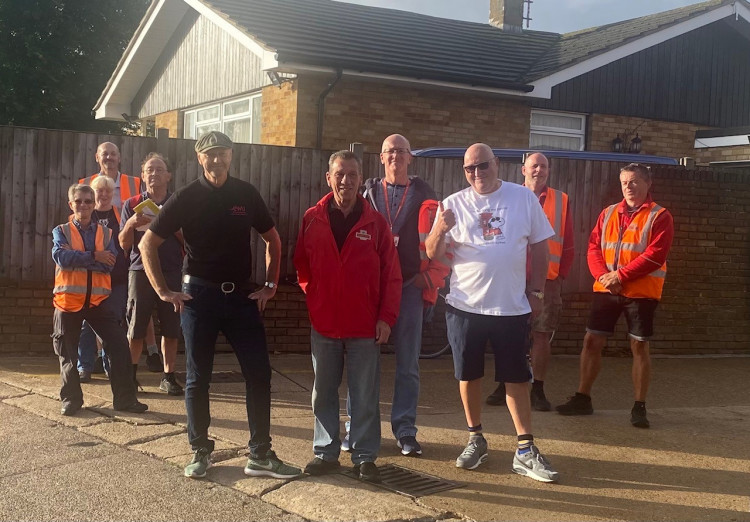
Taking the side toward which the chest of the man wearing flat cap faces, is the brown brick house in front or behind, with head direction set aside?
behind

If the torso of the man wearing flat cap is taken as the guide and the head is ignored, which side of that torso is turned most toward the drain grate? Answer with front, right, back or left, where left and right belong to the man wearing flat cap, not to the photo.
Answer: left

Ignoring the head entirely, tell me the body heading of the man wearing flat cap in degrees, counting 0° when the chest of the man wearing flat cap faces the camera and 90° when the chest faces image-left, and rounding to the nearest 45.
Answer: approximately 0°

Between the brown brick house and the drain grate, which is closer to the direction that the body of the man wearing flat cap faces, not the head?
the drain grate

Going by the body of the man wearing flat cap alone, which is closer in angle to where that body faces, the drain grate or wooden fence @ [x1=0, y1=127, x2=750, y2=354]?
the drain grate
